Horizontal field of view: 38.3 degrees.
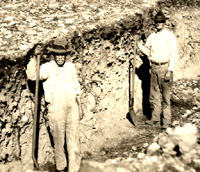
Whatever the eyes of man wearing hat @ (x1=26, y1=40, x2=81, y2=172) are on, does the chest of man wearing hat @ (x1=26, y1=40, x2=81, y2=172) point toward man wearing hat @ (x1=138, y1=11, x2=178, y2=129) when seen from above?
no

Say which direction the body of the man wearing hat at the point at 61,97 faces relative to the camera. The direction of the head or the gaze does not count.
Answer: toward the camera

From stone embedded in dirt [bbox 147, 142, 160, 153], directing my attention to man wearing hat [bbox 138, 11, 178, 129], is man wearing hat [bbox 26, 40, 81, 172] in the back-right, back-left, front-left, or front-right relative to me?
back-left

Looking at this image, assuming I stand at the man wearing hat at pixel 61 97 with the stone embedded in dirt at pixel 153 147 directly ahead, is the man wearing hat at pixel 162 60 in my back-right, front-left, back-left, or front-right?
front-left

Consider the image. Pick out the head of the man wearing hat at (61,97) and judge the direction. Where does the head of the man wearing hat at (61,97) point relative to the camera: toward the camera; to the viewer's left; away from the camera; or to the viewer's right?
toward the camera

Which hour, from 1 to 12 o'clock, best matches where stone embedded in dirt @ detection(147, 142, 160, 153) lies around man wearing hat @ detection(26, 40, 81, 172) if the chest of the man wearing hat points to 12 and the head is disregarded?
The stone embedded in dirt is roughly at 9 o'clock from the man wearing hat.
